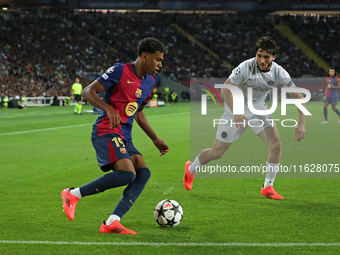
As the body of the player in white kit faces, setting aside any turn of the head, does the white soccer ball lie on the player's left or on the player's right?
on the player's right
